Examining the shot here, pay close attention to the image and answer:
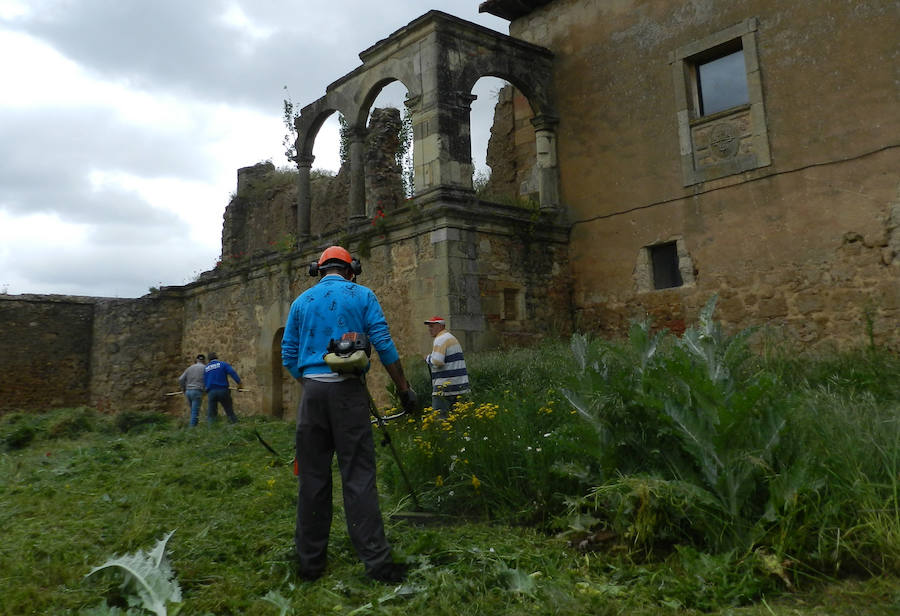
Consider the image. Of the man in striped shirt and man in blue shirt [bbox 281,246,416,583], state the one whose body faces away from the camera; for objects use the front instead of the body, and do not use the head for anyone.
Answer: the man in blue shirt

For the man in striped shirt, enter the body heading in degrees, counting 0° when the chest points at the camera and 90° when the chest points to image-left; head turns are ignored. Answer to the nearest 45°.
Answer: approximately 90°

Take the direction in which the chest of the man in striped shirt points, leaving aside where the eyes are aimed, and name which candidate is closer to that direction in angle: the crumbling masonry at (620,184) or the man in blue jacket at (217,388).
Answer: the man in blue jacket

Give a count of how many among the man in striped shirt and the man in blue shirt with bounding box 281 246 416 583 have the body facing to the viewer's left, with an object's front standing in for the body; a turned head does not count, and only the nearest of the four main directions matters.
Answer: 1

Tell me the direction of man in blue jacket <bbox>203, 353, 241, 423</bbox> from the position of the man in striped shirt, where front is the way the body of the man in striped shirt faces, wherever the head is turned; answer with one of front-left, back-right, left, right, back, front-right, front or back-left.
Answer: front-right

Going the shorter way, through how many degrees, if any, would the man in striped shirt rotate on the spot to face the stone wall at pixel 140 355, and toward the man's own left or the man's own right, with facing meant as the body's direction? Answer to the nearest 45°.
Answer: approximately 45° to the man's own right

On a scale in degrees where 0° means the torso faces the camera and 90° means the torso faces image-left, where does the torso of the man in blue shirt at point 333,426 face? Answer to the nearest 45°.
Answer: approximately 180°

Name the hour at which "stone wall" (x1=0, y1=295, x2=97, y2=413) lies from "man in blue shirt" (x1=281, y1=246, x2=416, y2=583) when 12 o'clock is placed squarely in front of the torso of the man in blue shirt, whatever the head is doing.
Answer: The stone wall is roughly at 11 o'clock from the man in blue shirt.

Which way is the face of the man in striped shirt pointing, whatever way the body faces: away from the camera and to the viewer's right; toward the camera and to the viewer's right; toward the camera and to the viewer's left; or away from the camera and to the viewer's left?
toward the camera and to the viewer's left

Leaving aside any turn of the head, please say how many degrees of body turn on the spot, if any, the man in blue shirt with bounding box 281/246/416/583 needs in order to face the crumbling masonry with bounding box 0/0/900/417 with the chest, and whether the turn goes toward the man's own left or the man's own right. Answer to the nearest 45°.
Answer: approximately 45° to the man's own right

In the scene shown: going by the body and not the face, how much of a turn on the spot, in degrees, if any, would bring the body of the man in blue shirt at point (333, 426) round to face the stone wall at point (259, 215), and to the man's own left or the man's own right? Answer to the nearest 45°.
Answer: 0° — they already face it

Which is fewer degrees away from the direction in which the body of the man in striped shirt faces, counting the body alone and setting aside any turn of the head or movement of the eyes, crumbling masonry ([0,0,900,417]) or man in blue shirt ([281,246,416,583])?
the man in blue shirt

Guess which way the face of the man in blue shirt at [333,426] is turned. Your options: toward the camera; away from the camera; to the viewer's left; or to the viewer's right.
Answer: away from the camera
